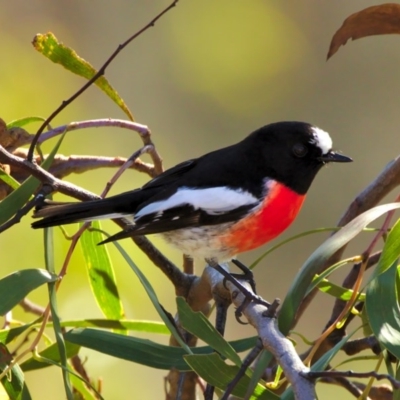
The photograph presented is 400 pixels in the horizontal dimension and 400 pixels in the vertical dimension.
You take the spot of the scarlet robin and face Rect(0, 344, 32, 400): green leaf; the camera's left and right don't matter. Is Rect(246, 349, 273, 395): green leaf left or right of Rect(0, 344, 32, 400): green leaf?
left

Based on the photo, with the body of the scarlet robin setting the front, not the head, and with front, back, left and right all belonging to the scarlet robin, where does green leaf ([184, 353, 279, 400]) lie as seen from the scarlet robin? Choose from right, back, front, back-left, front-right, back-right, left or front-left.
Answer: right

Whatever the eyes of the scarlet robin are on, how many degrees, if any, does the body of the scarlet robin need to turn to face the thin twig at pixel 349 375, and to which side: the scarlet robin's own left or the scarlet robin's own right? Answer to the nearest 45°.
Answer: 0° — it already faces it

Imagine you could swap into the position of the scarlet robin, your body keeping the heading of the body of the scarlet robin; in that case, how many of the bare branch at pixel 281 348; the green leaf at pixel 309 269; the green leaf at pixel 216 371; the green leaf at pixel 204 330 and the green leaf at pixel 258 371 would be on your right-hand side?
5

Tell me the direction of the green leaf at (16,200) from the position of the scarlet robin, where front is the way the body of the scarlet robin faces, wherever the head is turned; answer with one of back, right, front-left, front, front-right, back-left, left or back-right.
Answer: back-right

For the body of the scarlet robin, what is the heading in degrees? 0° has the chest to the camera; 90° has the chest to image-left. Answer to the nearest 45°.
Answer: approximately 270°

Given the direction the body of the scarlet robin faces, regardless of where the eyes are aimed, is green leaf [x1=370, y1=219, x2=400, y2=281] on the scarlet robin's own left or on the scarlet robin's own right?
on the scarlet robin's own right
